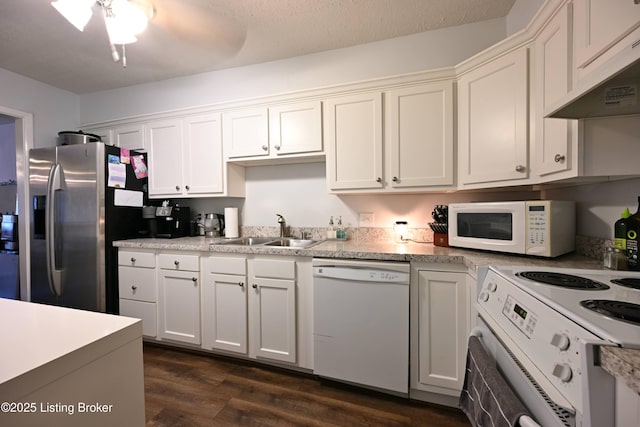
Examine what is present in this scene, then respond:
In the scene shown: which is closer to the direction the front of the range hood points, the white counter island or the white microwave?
the white counter island

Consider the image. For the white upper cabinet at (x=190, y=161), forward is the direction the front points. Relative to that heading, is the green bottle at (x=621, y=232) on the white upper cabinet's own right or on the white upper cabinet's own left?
on the white upper cabinet's own left

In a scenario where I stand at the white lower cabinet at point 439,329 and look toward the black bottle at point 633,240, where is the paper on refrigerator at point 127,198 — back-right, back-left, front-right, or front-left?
back-right

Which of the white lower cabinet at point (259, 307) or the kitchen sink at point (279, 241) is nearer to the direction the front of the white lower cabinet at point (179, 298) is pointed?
the white lower cabinet

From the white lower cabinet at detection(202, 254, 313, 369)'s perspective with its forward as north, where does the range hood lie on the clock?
The range hood is roughly at 9 o'clock from the white lower cabinet.

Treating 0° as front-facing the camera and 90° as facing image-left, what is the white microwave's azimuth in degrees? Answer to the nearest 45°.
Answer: approximately 45°

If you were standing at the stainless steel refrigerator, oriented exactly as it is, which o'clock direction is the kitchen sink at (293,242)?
The kitchen sink is roughly at 9 o'clock from the stainless steel refrigerator.

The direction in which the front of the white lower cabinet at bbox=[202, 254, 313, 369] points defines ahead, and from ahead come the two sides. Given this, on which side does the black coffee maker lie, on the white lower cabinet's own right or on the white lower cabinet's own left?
on the white lower cabinet's own right

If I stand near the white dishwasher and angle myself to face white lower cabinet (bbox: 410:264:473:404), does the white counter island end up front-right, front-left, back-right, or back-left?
back-right

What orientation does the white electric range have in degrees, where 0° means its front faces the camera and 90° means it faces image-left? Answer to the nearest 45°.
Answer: approximately 45°

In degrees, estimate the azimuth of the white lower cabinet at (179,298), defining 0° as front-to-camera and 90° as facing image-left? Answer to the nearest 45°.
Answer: approximately 45°

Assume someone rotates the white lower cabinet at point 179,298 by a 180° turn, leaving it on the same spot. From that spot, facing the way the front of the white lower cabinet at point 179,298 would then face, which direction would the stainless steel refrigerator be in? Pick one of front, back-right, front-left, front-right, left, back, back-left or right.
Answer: left
